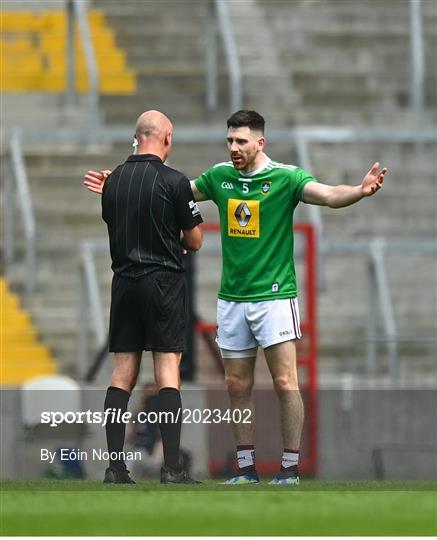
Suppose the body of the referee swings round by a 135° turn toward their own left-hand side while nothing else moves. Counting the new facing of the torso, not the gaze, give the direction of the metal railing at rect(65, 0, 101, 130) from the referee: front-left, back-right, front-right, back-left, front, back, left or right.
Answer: right

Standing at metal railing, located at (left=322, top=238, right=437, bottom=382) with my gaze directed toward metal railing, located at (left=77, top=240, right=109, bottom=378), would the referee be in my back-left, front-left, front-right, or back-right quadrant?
front-left

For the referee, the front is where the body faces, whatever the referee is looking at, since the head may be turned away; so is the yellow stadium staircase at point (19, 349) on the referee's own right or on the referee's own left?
on the referee's own left

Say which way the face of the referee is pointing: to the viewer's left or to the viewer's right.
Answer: to the viewer's right

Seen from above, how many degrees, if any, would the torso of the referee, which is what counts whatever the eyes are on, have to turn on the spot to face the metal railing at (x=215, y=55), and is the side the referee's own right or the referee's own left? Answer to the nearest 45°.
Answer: approximately 45° to the referee's own left

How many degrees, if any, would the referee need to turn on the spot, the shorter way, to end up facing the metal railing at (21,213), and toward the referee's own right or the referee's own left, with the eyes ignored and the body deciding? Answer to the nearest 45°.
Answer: approximately 45° to the referee's own left

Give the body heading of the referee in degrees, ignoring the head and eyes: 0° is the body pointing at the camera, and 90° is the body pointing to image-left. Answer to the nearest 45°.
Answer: approximately 225°

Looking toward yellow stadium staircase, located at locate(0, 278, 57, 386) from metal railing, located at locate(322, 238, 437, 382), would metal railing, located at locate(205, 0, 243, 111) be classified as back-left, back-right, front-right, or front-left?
front-right
